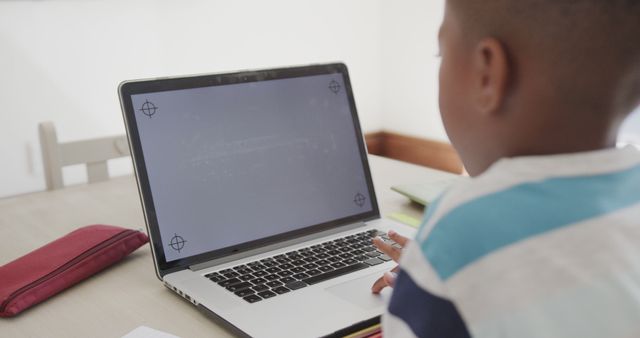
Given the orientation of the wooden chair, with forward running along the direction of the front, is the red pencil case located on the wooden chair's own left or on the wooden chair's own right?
on the wooden chair's own right

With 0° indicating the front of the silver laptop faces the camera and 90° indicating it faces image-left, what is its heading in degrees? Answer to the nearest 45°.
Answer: approximately 315°

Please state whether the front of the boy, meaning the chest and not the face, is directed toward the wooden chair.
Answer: yes

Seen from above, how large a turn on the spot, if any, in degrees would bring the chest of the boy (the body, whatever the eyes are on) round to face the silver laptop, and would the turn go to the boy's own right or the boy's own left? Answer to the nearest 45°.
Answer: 0° — they already face it

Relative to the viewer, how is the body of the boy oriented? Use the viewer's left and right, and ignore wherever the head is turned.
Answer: facing away from the viewer and to the left of the viewer

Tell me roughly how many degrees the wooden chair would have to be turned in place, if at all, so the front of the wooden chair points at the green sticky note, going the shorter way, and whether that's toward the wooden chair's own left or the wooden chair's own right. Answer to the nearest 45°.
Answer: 0° — it already faces it

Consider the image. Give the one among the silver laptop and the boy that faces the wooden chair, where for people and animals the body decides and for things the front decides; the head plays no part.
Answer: the boy

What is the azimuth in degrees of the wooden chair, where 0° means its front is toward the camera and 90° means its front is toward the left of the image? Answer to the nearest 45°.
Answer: approximately 315°

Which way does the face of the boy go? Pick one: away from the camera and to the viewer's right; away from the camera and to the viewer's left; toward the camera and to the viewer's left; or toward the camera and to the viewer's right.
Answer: away from the camera and to the viewer's left
